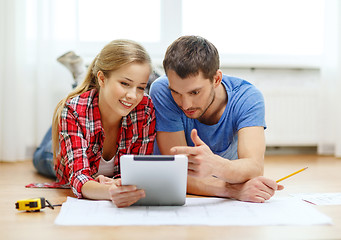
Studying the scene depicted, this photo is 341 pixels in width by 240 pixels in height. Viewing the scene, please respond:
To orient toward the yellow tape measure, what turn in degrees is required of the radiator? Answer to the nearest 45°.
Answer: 0° — it already faces it

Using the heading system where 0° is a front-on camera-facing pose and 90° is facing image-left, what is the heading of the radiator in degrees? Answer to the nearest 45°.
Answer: approximately 0°

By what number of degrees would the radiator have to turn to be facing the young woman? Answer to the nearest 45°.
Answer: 0° — it already faces them

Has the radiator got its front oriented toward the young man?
yes
